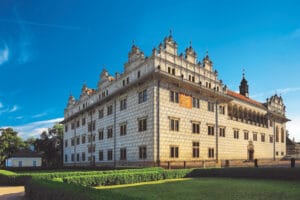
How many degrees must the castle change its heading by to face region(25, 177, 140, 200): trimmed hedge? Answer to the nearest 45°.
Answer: approximately 45° to its right
